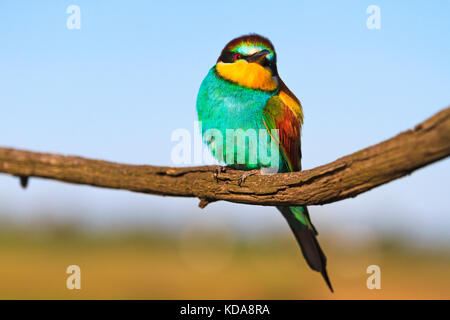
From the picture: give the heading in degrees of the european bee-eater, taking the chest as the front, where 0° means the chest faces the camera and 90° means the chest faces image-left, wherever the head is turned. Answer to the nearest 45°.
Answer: approximately 45°
